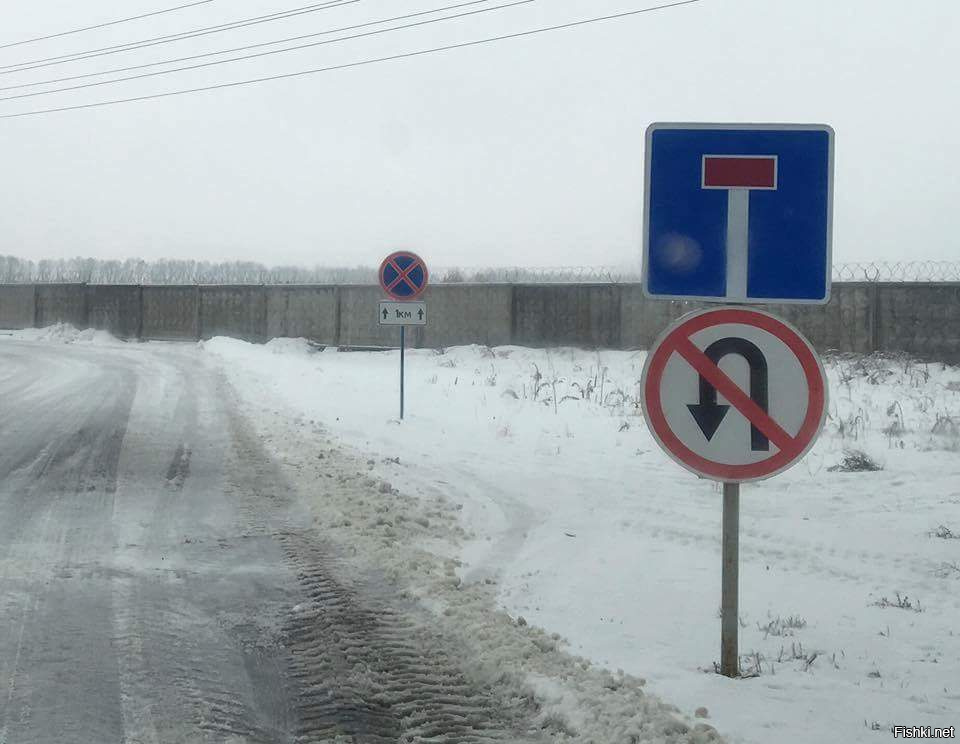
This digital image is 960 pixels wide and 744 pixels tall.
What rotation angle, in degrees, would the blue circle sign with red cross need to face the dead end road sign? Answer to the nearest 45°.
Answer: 0° — it already faces it

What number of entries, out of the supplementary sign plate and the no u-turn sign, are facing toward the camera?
2

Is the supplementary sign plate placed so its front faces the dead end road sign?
yes

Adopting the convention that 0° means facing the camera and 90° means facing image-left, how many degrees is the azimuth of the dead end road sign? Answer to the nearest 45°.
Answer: approximately 0°

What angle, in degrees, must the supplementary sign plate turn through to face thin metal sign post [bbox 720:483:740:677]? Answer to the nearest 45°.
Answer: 0° — it already faces it
